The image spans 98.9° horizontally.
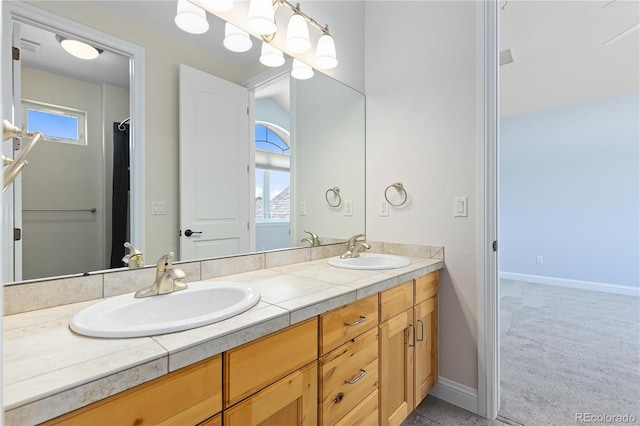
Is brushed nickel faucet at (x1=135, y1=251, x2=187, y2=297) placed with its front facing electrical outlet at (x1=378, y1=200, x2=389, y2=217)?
no

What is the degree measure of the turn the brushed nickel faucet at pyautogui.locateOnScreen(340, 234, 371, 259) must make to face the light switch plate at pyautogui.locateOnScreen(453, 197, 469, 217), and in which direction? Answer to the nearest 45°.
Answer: approximately 45° to its left

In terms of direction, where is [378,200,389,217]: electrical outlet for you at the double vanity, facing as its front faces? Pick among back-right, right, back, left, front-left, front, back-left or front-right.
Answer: left

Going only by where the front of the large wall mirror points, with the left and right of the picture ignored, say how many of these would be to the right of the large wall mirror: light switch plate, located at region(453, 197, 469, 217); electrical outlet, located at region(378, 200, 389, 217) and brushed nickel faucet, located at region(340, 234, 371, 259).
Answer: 0

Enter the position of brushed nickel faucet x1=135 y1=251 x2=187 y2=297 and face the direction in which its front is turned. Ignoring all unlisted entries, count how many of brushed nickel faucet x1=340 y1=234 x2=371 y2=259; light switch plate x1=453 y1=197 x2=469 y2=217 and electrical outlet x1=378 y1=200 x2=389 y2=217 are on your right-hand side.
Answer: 0

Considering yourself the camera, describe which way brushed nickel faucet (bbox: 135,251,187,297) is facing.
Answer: facing the viewer and to the right of the viewer

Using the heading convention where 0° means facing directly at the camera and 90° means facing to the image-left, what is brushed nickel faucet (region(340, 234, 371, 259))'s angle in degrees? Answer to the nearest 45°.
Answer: approximately 315°

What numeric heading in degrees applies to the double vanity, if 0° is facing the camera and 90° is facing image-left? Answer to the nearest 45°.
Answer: approximately 315°

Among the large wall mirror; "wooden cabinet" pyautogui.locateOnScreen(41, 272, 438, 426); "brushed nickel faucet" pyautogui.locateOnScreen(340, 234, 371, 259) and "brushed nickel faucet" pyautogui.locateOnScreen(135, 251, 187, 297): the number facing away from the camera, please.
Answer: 0

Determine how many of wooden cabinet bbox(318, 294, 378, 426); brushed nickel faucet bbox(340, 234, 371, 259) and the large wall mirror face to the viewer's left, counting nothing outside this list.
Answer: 0
